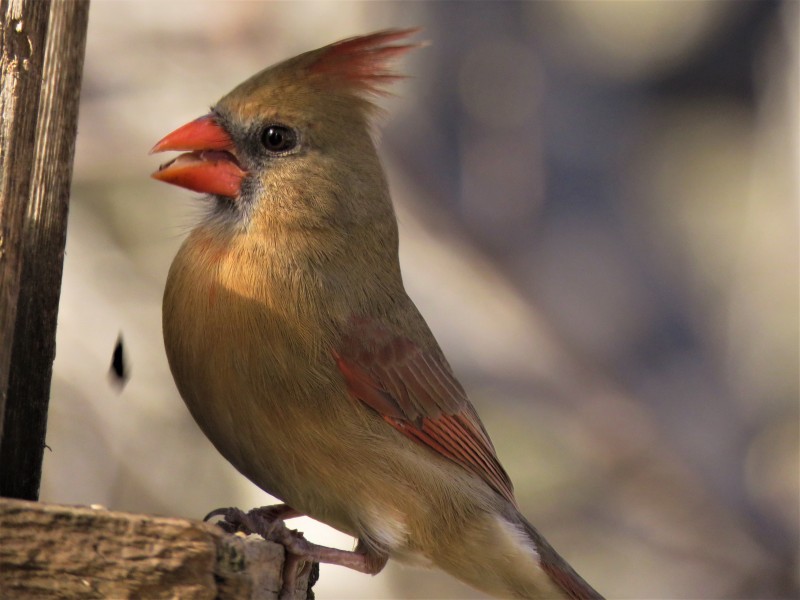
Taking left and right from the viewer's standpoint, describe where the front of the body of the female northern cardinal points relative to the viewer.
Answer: facing to the left of the viewer

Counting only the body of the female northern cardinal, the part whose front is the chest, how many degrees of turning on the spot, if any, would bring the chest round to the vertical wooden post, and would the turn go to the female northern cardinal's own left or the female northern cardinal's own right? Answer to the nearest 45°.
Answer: approximately 45° to the female northern cardinal's own left
